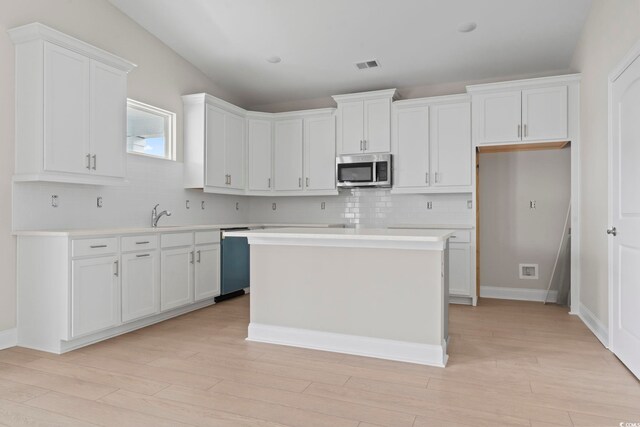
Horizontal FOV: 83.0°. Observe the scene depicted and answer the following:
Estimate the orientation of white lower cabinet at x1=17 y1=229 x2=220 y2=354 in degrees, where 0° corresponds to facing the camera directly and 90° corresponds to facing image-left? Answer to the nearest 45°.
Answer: approximately 315°

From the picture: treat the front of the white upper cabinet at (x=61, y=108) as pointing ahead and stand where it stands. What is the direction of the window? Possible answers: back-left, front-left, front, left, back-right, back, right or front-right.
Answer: left

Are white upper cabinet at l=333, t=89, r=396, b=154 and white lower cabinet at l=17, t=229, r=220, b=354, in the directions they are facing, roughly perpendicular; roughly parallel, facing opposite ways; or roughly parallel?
roughly perpendicular

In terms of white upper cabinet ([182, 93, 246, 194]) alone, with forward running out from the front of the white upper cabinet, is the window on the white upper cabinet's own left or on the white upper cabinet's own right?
on the white upper cabinet's own right

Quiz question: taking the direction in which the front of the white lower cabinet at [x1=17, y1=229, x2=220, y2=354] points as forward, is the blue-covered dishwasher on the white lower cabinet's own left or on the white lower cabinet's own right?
on the white lower cabinet's own left

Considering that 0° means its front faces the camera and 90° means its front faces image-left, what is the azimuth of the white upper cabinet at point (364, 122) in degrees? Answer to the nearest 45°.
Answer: approximately 0°

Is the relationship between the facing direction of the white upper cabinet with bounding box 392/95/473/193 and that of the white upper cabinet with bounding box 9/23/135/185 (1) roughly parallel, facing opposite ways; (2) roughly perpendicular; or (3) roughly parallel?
roughly perpendicular

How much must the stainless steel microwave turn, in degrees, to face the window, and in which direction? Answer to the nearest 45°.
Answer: approximately 90° to its right

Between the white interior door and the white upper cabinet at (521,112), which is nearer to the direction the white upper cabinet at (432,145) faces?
the white interior door

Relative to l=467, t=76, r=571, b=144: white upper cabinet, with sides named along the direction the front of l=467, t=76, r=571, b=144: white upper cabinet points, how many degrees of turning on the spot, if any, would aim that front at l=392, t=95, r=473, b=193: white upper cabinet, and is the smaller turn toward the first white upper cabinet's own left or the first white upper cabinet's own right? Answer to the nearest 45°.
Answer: approximately 90° to the first white upper cabinet's own right
